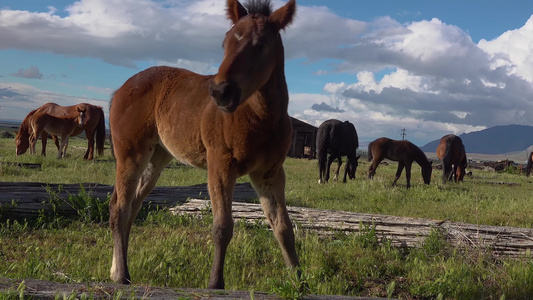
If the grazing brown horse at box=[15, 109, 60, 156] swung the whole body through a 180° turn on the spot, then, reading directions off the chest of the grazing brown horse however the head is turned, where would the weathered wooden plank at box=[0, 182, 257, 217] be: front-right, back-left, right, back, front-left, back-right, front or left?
right

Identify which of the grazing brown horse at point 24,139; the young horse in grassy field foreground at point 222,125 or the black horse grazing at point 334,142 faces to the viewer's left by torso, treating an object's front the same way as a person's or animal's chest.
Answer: the grazing brown horse

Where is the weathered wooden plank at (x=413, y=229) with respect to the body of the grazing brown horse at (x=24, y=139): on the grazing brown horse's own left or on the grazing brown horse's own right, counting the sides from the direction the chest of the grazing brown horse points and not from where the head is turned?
on the grazing brown horse's own left

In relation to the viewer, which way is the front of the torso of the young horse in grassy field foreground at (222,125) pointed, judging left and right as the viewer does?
facing the viewer and to the right of the viewer

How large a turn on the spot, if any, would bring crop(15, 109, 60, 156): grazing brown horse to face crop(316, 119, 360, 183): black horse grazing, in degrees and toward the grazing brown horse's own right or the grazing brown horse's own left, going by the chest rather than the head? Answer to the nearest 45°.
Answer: approximately 135° to the grazing brown horse's own left

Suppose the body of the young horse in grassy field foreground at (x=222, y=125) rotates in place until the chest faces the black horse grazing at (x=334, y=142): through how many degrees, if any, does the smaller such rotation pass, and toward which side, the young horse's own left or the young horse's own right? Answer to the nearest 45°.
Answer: approximately 135° to the young horse's own left

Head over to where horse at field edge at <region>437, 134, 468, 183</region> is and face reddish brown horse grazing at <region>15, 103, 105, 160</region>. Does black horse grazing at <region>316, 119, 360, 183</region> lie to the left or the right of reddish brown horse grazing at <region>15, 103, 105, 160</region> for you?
left
